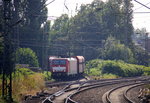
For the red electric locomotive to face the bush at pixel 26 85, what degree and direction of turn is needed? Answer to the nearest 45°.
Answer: approximately 45° to its left

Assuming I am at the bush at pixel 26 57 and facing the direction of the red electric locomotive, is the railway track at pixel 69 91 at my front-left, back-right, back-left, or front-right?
front-right

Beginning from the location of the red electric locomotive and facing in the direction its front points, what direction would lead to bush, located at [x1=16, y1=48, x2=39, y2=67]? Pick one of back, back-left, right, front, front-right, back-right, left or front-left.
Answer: right

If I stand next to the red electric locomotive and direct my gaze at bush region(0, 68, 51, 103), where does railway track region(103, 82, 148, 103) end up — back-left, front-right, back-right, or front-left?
front-left

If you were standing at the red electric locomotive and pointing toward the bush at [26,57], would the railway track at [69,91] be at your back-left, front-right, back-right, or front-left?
back-left

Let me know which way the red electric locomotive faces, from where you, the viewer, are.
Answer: facing the viewer and to the left of the viewer
